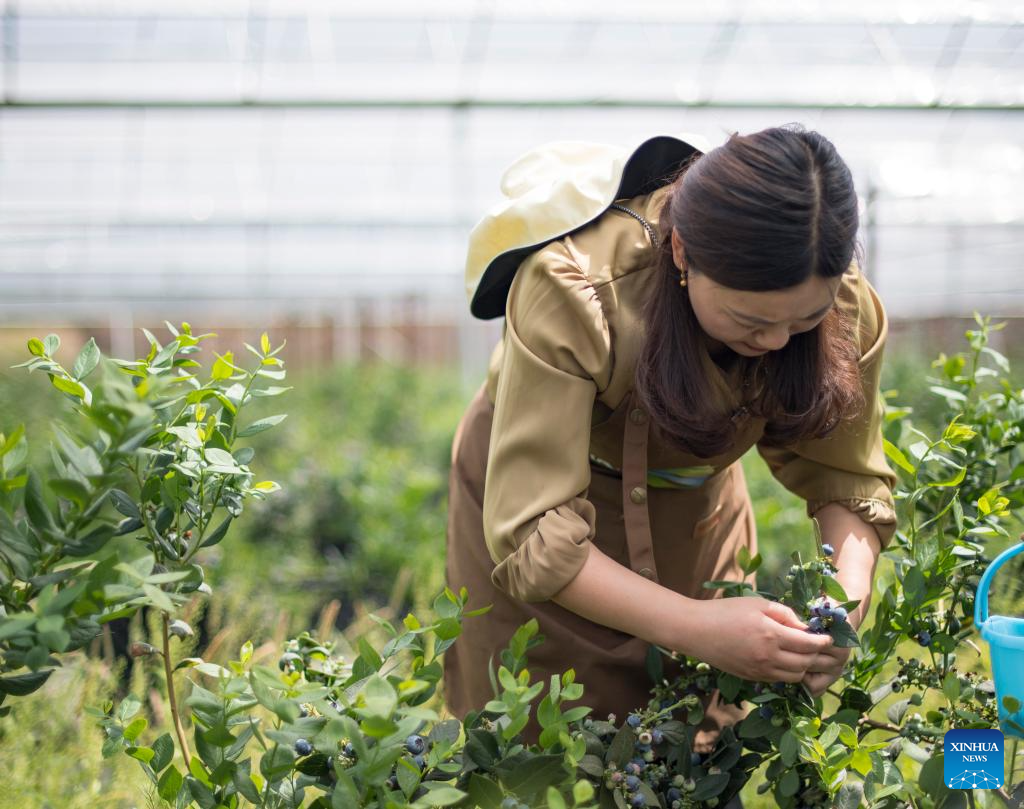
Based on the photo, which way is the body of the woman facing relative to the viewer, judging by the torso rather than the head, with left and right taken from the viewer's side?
facing the viewer and to the right of the viewer

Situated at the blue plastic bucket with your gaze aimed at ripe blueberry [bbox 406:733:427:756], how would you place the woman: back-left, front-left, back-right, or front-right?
front-right

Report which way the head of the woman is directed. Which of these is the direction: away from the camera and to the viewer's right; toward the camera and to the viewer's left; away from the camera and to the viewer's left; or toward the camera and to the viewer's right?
toward the camera and to the viewer's right
